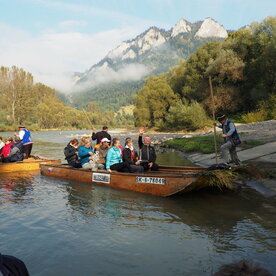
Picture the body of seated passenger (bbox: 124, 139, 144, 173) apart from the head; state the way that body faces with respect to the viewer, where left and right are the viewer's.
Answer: facing the viewer and to the right of the viewer

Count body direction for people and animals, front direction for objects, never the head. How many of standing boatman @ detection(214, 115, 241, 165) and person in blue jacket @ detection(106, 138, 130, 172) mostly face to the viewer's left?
1

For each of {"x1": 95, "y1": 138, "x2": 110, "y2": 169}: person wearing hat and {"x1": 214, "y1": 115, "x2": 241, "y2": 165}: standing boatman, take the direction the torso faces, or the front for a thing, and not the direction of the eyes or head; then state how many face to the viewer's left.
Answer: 1

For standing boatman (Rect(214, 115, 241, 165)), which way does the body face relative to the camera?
to the viewer's left

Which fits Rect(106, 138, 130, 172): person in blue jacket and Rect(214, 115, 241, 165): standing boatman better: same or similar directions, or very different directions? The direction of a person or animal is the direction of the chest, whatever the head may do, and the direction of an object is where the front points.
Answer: very different directions

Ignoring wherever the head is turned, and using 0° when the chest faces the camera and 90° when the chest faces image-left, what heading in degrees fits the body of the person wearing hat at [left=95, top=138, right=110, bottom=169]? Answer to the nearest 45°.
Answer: approximately 315°

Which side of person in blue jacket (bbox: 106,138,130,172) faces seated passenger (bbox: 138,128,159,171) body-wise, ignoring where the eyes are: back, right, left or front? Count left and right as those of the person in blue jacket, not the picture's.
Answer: left
